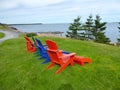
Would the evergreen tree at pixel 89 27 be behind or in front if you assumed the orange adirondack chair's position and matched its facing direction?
in front
